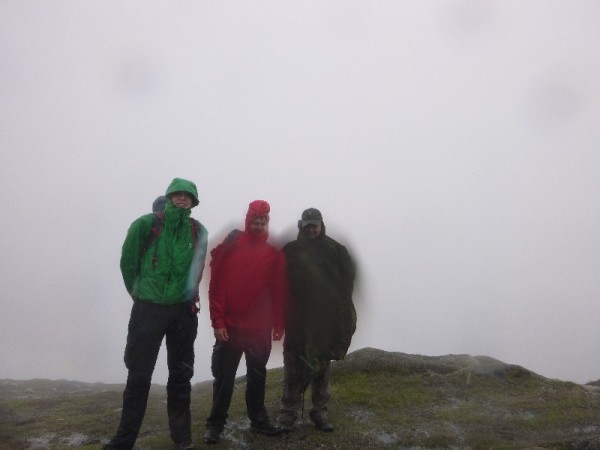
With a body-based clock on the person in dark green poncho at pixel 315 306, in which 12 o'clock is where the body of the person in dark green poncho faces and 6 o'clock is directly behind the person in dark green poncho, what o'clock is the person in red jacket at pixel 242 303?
The person in red jacket is roughly at 2 o'clock from the person in dark green poncho.

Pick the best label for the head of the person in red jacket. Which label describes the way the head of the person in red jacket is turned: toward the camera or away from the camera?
toward the camera

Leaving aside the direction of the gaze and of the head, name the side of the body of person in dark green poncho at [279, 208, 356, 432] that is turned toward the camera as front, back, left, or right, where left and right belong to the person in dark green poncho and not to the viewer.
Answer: front

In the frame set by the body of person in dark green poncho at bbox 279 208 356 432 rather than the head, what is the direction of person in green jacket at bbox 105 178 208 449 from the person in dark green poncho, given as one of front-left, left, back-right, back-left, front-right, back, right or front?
front-right

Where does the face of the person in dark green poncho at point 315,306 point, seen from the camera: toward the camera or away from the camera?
toward the camera
